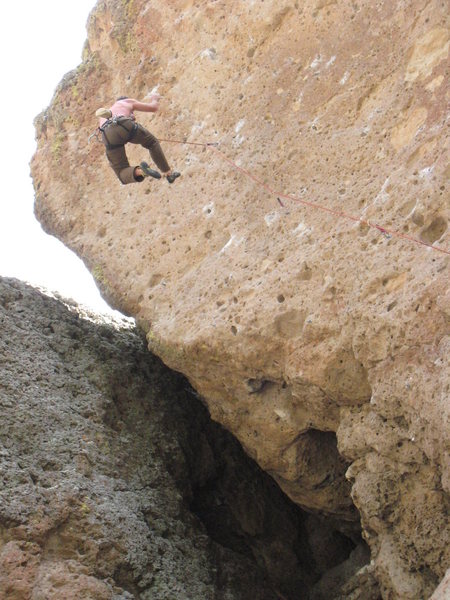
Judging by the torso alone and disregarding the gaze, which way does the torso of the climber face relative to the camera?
away from the camera
